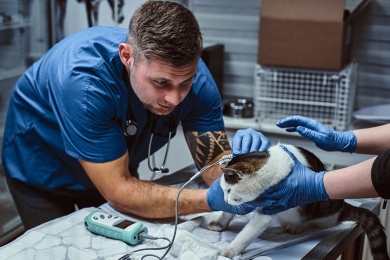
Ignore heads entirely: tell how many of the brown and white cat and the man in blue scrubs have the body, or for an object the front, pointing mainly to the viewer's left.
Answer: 1

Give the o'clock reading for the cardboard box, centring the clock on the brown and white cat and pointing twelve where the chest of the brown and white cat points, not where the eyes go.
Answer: The cardboard box is roughly at 3 o'clock from the brown and white cat.

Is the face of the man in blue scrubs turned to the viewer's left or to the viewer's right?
to the viewer's right

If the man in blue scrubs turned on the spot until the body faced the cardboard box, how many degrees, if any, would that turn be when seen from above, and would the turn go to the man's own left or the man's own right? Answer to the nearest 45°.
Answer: approximately 90° to the man's own left

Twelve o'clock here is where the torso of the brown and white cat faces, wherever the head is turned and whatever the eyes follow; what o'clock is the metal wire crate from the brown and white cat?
The metal wire crate is roughly at 3 o'clock from the brown and white cat.

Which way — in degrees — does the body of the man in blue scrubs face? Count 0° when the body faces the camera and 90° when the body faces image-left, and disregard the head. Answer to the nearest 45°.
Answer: approximately 315°

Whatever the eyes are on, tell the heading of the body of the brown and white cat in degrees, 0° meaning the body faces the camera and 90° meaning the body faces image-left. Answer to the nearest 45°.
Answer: approximately 90°
